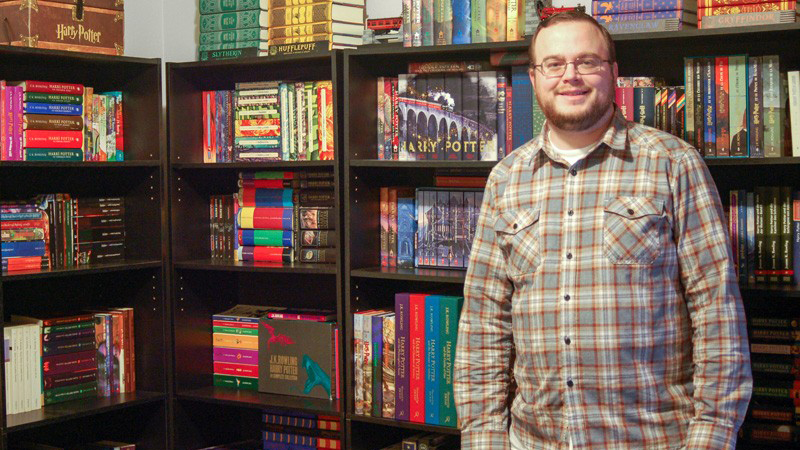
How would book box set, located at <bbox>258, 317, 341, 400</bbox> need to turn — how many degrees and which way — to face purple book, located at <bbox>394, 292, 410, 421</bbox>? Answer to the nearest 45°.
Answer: approximately 45° to its left

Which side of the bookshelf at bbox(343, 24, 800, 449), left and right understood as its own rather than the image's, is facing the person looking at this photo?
front

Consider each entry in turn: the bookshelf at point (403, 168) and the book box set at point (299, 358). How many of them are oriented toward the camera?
2

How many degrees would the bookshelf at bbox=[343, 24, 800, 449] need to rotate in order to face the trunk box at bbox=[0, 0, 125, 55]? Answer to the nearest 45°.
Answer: approximately 90° to its right

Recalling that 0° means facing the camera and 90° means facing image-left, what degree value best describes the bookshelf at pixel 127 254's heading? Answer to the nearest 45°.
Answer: approximately 315°

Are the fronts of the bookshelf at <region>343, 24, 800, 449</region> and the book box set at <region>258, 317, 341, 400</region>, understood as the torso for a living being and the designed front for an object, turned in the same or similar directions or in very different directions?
same or similar directions

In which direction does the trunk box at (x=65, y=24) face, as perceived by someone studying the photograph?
facing the viewer and to the right of the viewer

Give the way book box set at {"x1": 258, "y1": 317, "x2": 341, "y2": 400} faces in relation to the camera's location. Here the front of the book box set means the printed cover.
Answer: facing the viewer
